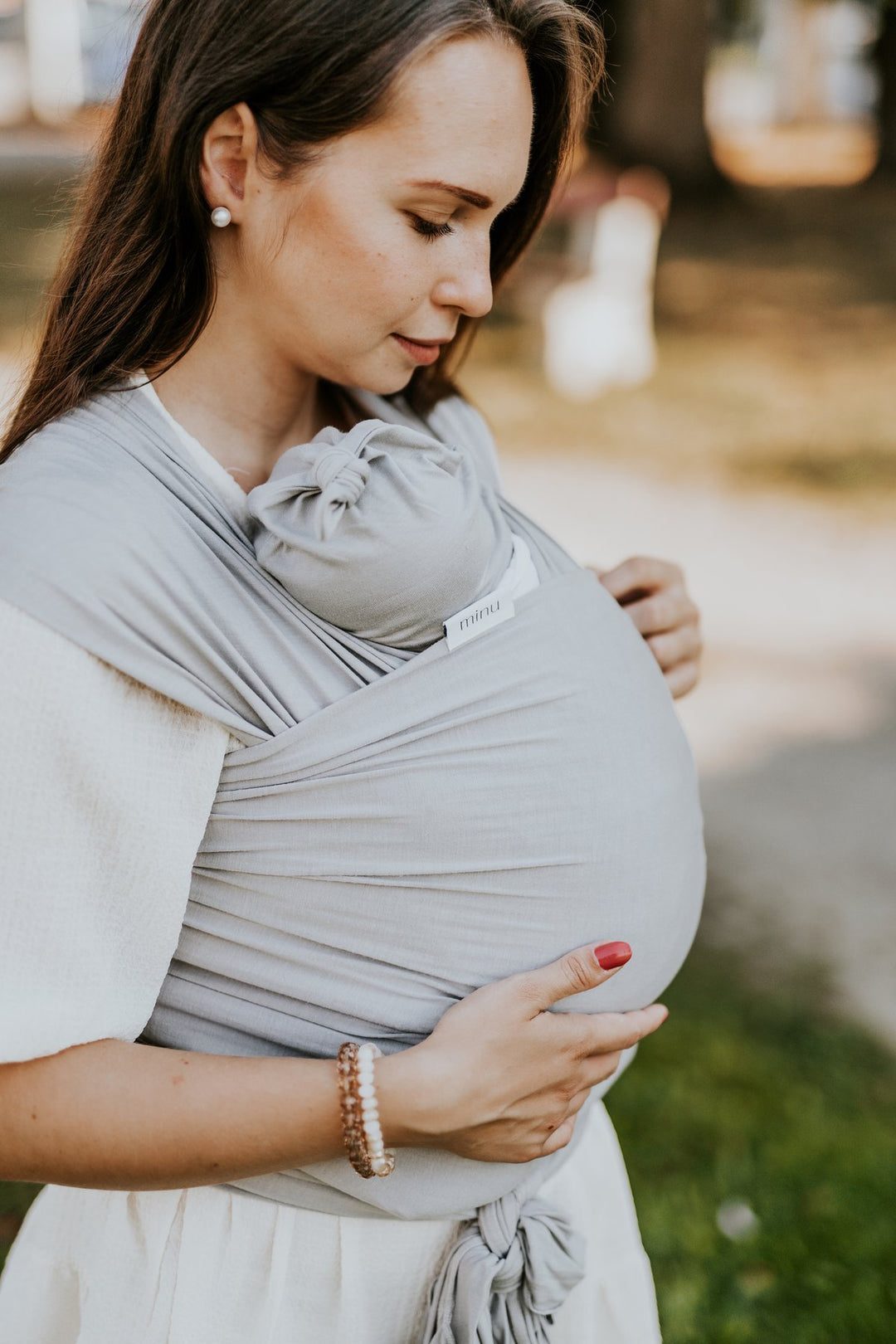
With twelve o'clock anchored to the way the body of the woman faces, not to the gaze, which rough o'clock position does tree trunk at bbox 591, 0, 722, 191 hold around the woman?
The tree trunk is roughly at 8 o'clock from the woman.

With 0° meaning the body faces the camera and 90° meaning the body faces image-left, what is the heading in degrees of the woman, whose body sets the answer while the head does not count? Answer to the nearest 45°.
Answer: approximately 315°

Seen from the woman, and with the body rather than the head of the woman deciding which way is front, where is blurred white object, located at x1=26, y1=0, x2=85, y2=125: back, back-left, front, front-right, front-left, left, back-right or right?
back-left

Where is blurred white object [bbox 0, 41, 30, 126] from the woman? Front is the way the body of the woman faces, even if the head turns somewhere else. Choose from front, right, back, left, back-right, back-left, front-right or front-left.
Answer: back-left

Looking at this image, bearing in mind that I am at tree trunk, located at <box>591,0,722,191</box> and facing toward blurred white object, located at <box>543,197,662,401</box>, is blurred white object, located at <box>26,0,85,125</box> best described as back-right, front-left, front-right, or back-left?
back-right

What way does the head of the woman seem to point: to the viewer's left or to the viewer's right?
to the viewer's right

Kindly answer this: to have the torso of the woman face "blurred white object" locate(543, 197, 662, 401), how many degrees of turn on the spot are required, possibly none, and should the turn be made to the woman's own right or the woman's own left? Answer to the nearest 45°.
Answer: approximately 135° to the woman's own left
